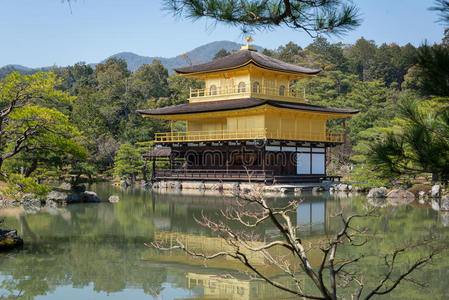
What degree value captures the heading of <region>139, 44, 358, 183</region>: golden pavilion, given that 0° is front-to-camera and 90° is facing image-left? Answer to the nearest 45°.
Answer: approximately 45°

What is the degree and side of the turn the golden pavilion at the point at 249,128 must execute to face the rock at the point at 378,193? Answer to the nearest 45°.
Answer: approximately 90° to its left

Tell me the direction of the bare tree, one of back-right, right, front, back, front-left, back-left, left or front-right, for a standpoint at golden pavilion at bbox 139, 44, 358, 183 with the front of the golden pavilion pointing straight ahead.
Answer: front-left

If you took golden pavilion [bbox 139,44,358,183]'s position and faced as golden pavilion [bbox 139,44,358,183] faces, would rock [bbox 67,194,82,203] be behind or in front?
in front

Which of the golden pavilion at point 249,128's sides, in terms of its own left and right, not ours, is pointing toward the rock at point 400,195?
left

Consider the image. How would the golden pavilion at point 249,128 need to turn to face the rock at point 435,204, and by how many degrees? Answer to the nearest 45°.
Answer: approximately 90° to its left

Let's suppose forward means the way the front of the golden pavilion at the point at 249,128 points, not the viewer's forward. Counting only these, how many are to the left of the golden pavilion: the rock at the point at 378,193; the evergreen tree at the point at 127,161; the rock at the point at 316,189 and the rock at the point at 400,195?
3

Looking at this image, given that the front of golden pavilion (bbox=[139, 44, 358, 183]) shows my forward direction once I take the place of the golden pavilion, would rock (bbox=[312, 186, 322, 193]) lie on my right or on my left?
on my left

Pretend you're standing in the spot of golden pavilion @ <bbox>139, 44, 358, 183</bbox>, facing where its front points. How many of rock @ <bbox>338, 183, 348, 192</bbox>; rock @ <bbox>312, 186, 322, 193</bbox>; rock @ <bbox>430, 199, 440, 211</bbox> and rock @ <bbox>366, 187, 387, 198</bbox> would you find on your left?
4

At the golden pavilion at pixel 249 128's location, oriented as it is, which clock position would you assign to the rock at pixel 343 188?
The rock is roughly at 9 o'clock from the golden pavilion.
